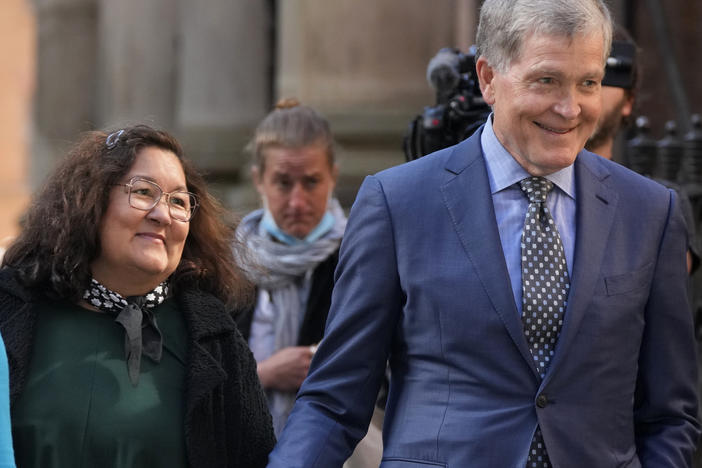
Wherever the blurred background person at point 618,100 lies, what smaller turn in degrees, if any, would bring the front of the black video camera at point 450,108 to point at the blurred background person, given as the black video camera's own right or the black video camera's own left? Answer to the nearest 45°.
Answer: approximately 135° to the black video camera's own left

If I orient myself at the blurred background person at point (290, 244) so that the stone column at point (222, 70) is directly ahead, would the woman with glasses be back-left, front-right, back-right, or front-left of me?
back-left

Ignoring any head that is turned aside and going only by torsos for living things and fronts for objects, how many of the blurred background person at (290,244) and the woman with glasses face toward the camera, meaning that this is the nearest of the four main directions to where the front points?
2

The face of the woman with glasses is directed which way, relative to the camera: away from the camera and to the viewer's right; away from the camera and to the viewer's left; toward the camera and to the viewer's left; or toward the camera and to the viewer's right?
toward the camera and to the viewer's right

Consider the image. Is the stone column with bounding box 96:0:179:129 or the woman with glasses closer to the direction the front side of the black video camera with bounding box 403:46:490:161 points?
the woman with glasses
